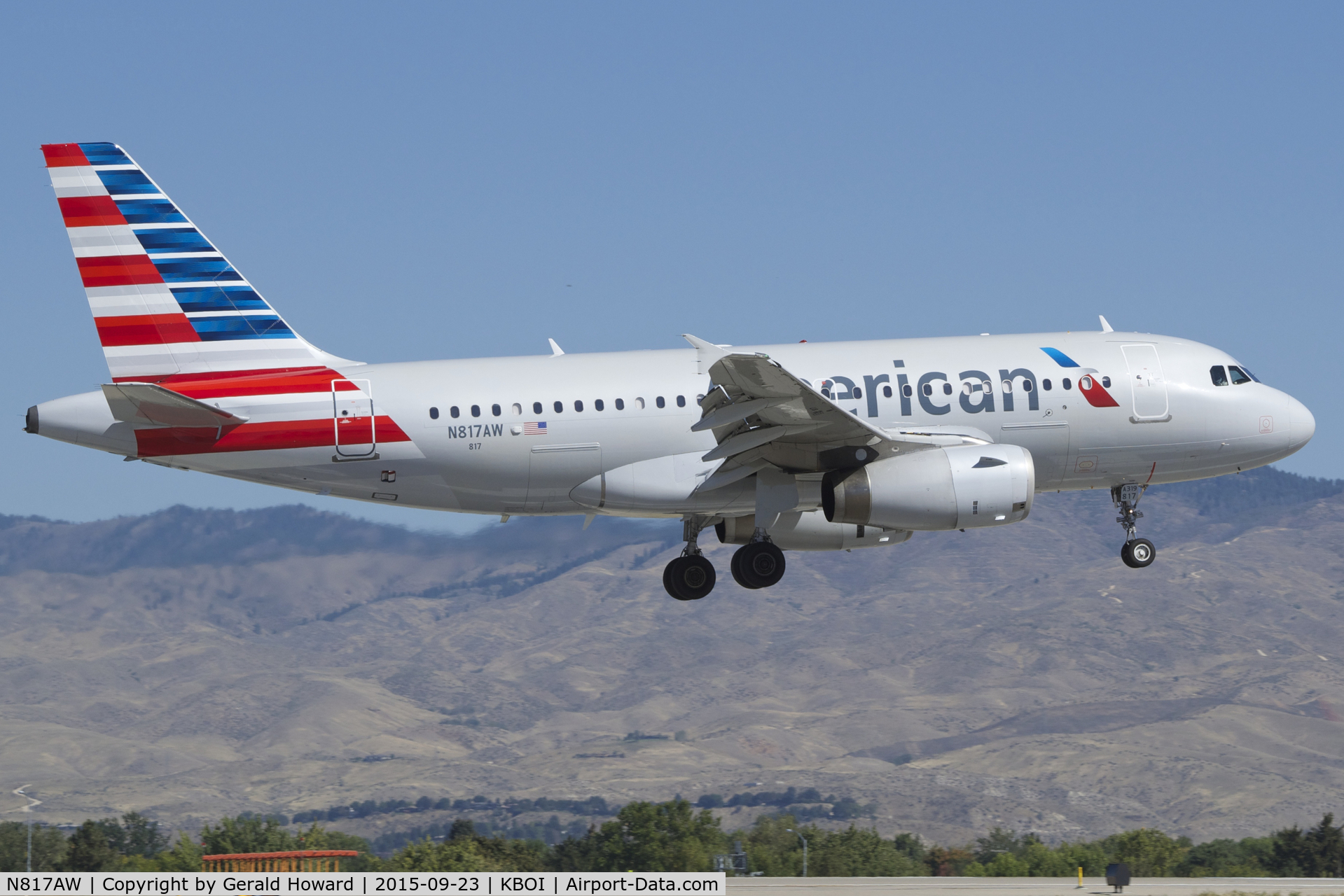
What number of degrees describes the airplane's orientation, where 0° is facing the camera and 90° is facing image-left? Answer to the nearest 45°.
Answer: approximately 270°
